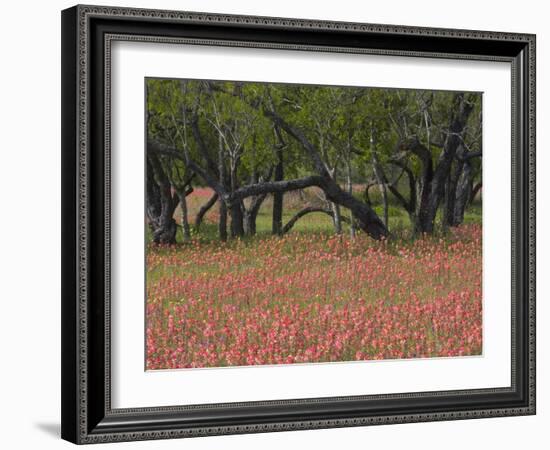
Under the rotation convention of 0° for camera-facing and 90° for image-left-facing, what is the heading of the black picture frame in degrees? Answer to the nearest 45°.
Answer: approximately 315°
